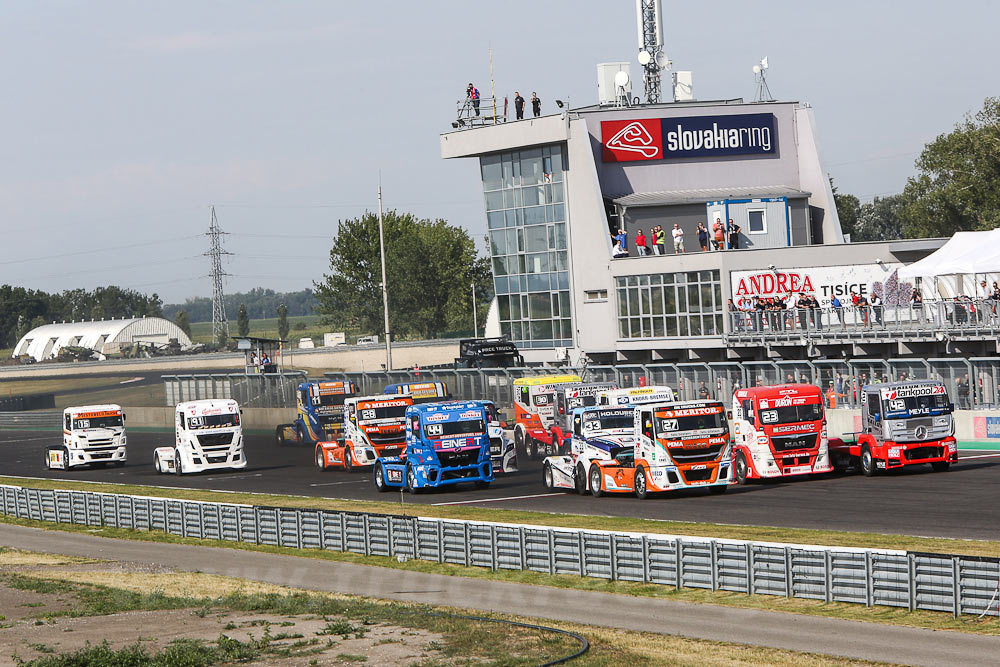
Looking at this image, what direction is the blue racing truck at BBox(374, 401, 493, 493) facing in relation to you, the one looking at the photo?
facing the viewer and to the right of the viewer

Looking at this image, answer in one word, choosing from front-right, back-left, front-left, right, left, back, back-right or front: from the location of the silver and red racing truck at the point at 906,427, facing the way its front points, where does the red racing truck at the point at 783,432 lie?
back-right

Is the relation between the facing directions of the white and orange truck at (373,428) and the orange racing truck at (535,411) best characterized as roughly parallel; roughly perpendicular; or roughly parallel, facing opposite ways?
roughly parallel

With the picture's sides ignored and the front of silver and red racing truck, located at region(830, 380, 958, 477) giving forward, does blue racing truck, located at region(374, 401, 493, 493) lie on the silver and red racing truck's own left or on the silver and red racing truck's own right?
on the silver and red racing truck's own right

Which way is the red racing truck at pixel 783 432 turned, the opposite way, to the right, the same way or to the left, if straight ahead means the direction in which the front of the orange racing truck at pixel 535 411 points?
the same way

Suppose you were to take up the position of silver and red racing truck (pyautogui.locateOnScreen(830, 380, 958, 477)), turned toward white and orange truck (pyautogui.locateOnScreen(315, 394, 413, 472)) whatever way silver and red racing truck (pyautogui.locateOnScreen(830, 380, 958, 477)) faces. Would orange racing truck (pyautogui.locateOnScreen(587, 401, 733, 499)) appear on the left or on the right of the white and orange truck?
left

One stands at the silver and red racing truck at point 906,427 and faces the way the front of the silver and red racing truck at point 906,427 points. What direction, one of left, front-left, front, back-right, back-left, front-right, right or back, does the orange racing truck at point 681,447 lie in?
right

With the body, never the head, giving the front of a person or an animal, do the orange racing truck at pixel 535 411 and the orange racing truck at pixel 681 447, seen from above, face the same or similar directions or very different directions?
same or similar directions

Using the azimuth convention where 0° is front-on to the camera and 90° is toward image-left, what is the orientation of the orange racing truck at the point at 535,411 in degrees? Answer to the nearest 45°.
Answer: approximately 315°

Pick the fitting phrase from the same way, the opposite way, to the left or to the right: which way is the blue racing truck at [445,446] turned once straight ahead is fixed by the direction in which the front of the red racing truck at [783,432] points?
the same way

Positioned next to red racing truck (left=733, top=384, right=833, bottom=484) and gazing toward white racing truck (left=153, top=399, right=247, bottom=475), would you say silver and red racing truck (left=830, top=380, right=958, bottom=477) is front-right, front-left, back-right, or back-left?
back-right

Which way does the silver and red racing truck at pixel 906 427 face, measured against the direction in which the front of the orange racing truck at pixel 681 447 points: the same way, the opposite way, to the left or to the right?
the same way
